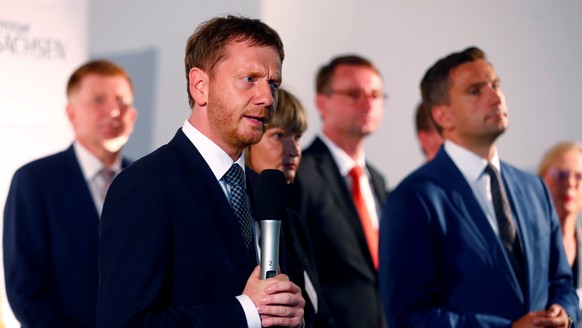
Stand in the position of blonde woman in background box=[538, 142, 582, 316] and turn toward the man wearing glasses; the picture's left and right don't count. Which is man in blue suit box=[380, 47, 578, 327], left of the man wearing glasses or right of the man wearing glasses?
left

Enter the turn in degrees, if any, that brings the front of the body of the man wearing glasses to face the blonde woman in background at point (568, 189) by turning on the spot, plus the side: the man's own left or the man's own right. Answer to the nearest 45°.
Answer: approximately 45° to the man's own left

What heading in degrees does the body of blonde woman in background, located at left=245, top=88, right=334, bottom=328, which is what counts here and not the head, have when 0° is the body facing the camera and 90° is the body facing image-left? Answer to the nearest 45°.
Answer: approximately 315°

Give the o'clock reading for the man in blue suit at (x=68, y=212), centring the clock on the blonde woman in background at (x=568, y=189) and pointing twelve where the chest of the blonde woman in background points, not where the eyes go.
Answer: The man in blue suit is roughly at 3 o'clock from the blonde woman in background.

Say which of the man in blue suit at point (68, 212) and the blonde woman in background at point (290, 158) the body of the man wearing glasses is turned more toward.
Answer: the blonde woman in background

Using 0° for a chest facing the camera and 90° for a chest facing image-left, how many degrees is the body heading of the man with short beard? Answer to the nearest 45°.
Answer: approximately 315°

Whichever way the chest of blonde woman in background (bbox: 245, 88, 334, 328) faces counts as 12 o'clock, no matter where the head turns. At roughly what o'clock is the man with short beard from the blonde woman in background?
The man with short beard is roughly at 2 o'clock from the blonde woman in background.

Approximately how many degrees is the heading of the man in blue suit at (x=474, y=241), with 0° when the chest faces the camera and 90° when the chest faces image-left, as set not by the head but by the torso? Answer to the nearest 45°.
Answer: approximately 315°

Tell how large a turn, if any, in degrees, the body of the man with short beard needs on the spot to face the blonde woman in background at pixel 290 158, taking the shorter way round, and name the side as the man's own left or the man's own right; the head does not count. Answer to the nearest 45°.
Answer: approximately 135° to the man's own left
